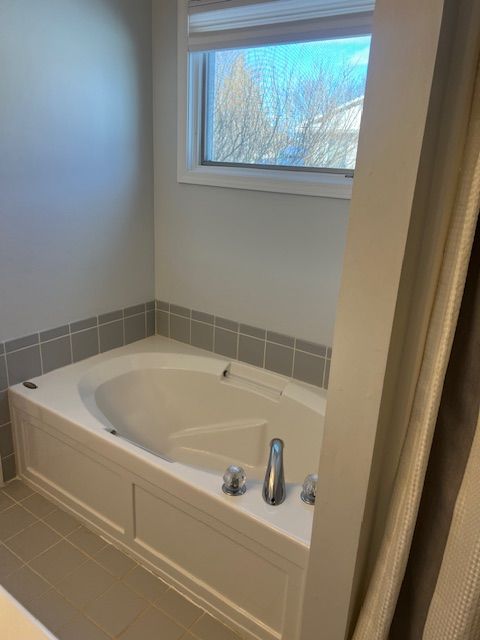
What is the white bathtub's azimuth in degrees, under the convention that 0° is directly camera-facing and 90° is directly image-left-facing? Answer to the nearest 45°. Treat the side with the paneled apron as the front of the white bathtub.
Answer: approximately 45°

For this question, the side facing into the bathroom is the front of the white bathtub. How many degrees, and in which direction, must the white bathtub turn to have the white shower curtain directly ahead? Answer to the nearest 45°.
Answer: approximately 45° to its left
